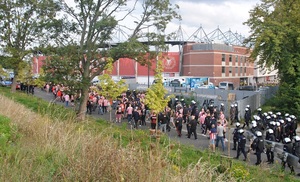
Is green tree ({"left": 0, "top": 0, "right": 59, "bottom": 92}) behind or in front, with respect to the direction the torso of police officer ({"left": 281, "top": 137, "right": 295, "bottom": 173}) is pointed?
in front

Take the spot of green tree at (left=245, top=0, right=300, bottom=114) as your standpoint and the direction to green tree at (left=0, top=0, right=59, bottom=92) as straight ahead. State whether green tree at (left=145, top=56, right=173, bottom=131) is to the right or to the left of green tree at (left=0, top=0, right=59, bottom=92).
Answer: left

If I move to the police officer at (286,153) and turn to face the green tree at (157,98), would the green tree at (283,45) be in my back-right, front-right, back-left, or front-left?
front-right

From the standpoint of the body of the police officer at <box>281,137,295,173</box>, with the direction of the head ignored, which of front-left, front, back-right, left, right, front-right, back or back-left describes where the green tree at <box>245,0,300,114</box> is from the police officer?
right

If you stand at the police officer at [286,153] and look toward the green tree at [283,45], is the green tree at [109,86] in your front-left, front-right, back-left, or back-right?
front-left

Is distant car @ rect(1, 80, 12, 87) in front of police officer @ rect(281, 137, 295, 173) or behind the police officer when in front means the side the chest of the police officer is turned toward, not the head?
in front

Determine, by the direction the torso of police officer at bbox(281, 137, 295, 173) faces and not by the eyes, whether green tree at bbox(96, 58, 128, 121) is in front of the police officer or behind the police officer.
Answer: in front

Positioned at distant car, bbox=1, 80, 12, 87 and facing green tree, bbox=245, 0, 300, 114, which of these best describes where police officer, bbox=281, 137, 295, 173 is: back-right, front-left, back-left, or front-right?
front-right

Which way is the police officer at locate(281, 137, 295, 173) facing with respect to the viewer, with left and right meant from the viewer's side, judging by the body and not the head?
facing to the left of the viewer
